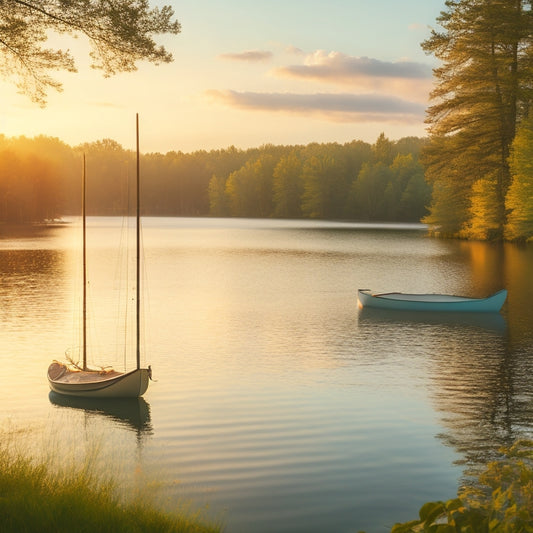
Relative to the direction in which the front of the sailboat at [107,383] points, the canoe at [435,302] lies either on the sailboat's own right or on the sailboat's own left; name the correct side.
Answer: on the sailboat's own left

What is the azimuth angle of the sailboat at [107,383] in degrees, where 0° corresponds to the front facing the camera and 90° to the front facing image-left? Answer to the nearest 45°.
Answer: approximately 315°
